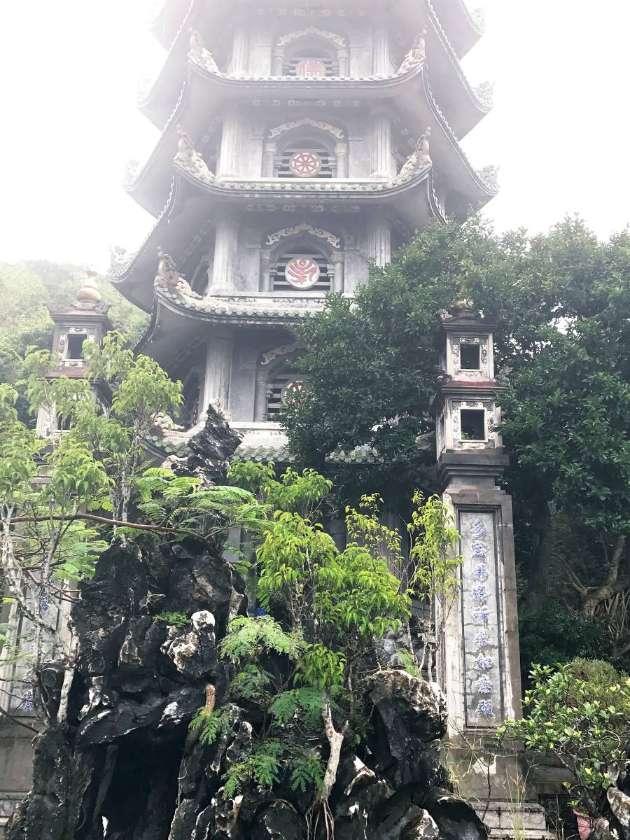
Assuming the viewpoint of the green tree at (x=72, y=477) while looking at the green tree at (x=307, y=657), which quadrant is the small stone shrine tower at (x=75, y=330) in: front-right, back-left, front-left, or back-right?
back-left

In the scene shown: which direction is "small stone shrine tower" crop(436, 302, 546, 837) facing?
toward the camera

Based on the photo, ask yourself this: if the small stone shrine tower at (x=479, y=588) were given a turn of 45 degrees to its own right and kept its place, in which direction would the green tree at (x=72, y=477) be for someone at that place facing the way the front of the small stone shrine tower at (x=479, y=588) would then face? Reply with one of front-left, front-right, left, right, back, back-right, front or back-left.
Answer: front

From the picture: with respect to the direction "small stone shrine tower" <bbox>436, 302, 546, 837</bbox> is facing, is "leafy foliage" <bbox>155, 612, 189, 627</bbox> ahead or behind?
ahead

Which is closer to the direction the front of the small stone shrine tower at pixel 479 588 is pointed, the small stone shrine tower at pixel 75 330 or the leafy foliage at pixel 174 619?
the leafy foliage

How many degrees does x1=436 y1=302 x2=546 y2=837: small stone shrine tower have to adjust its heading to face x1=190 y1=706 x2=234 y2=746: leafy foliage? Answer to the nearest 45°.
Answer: approximately 45° to its right

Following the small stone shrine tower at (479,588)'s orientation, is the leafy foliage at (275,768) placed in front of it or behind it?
in front

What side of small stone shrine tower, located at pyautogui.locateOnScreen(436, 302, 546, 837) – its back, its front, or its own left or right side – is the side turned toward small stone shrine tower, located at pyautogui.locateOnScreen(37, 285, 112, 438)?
right
